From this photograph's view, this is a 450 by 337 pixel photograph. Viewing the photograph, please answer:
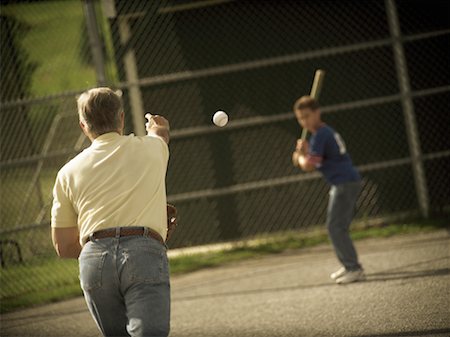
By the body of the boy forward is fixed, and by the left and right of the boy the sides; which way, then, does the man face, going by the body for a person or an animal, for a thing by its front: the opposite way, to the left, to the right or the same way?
to the right

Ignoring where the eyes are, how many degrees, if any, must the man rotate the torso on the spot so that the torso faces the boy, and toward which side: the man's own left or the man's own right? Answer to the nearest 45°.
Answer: approximately 45° to the man's own right

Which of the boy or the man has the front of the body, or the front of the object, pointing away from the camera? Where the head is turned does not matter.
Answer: the man

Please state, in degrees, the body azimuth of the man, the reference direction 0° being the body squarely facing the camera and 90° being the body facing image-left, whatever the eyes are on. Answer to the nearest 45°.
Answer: approximately 180°

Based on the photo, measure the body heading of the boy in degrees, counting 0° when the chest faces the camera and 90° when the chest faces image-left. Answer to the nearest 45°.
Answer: approximately 90°

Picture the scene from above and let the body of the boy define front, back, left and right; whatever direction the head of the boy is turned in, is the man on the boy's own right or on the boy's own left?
on the boy's own left

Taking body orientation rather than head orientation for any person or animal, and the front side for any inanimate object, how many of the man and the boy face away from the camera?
1
